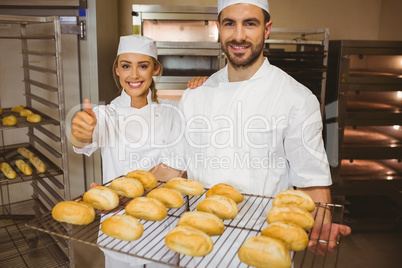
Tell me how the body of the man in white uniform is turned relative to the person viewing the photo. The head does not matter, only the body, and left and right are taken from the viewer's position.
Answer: facing the viewer and to the left of the viewer

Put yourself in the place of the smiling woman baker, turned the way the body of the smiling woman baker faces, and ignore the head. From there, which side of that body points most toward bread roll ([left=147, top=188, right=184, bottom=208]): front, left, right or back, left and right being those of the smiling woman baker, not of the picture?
front

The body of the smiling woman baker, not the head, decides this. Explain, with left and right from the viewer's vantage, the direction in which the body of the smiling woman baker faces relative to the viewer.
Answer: facing the viewer

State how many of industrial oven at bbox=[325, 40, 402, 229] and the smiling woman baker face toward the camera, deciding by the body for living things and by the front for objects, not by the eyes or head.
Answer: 2

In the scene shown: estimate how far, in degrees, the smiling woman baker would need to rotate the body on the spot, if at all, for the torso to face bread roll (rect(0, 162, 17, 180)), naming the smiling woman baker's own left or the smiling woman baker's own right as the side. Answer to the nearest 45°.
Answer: approximately 135° to the smiling woman baker's own right

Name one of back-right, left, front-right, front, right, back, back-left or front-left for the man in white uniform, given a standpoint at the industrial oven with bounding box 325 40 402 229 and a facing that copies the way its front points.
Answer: front

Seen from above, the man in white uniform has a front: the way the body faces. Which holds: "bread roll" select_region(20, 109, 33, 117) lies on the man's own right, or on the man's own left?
on the man's own right

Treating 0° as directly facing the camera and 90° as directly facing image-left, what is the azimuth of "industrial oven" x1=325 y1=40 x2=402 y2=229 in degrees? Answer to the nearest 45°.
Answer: approximately 0°

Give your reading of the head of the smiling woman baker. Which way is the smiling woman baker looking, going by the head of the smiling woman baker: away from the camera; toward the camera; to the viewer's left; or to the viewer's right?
toward the camera

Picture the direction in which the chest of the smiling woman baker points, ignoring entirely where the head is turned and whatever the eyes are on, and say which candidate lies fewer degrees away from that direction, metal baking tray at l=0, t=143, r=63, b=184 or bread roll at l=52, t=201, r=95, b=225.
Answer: the bread roll

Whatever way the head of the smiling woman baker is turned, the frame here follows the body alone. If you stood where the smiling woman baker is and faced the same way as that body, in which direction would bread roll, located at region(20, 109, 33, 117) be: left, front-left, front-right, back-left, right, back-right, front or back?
back-right

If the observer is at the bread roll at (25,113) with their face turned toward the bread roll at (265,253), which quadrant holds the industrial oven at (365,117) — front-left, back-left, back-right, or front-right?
front-left

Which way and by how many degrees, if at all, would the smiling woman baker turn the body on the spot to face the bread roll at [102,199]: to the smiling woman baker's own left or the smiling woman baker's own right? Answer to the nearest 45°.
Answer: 0° — they already face it

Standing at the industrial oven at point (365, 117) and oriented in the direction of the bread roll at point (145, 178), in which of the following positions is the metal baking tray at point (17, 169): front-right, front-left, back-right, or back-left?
front-right

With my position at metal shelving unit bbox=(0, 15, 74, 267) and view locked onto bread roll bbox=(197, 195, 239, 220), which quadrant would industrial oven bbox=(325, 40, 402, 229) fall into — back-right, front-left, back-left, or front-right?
front-left

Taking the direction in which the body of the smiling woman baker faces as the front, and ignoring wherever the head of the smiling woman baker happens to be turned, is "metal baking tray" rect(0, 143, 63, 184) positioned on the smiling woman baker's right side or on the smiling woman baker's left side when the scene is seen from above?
on the smiling woman baker's right side

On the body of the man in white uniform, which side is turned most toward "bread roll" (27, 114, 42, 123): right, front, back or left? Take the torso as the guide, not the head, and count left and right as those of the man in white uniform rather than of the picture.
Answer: right
